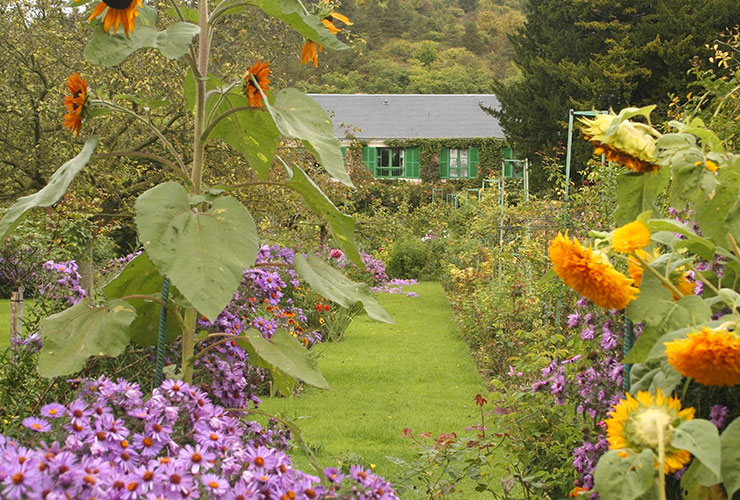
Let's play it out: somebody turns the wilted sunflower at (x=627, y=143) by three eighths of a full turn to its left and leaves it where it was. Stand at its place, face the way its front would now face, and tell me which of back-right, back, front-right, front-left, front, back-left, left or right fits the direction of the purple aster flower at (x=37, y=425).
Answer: right

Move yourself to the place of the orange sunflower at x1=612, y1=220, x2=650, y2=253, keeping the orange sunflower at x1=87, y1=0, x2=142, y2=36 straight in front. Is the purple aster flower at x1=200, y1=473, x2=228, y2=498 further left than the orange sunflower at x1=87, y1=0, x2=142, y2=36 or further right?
left

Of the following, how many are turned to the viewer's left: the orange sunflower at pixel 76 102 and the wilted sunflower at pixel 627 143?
2

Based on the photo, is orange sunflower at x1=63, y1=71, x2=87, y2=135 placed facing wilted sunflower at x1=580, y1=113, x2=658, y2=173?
no

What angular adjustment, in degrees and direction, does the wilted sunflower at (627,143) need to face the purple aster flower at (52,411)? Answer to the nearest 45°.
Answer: approximately 45° to its left

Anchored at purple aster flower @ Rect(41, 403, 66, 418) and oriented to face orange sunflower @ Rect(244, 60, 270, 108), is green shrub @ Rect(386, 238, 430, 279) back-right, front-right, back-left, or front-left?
front-left

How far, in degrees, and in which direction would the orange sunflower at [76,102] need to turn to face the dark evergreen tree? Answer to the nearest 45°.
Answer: approximately 135° to its right

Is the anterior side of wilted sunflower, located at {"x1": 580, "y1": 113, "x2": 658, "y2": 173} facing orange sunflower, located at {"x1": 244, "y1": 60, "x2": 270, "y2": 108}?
yes

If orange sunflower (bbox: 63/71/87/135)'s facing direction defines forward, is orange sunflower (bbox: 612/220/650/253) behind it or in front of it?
behind

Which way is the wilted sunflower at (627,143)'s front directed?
to the viewer's left

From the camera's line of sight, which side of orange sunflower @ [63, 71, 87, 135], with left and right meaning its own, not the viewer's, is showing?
left

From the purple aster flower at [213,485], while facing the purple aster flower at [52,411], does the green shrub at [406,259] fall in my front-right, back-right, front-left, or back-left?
front-right
